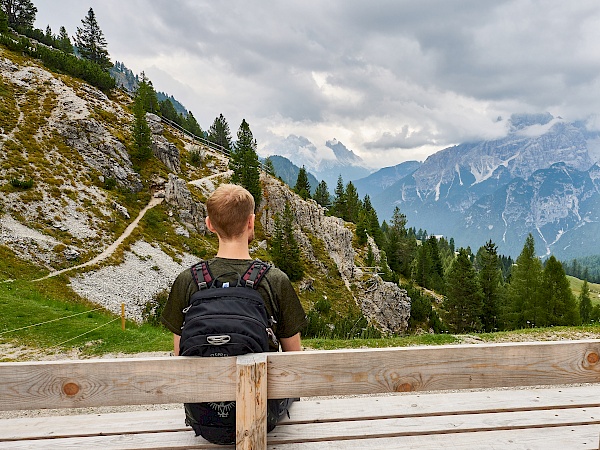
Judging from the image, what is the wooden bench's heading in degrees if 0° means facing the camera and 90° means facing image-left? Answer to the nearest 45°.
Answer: approximately 180°

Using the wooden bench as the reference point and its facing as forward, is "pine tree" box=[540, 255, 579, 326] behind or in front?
in front

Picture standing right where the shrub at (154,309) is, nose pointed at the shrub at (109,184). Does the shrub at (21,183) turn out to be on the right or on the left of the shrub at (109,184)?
left

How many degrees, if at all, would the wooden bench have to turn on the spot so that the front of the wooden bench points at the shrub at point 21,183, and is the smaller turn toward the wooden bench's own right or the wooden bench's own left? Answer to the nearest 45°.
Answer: approximately 45° to the wooden bench's own left

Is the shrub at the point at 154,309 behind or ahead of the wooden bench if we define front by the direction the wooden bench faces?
ahead

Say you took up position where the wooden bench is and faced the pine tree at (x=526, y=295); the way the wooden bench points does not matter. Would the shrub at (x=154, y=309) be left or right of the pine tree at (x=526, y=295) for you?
left

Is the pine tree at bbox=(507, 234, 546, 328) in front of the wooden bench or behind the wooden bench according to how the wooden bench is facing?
in front
